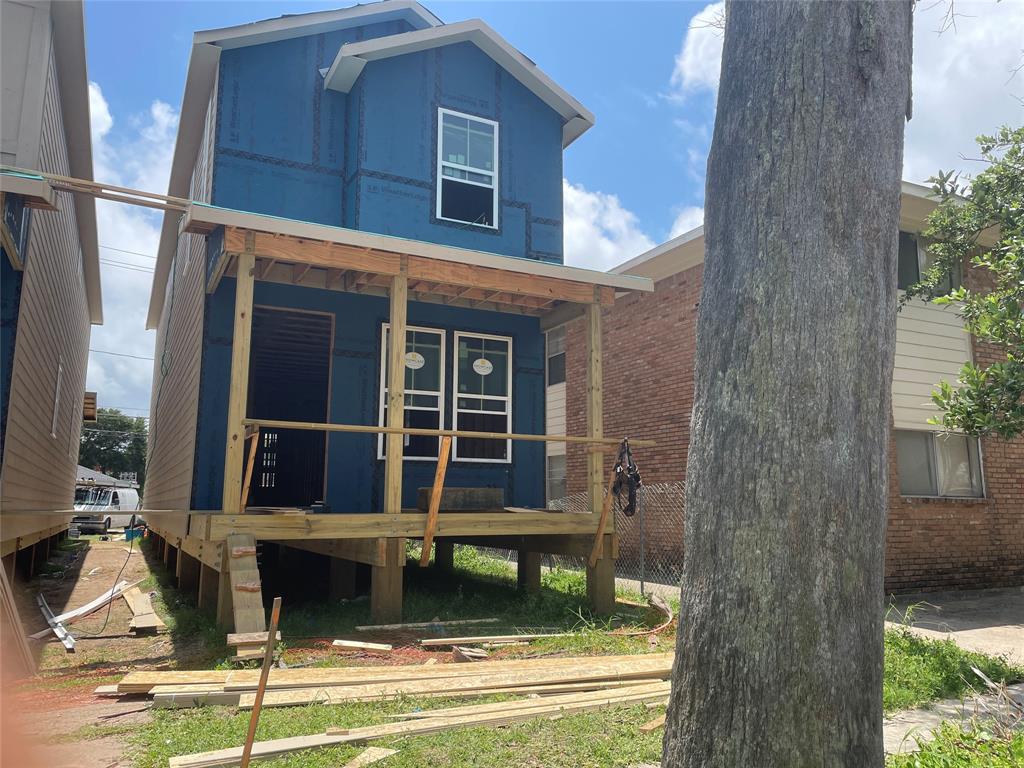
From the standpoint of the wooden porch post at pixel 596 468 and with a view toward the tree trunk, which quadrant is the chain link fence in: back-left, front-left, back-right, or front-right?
back-left

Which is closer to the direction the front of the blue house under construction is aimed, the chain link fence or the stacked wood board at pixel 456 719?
the stacked wood board

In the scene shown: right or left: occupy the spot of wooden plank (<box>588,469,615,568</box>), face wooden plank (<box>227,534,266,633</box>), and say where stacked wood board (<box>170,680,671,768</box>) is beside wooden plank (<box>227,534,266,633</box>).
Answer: left

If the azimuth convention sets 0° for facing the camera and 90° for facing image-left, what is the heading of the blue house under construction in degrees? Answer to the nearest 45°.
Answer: approximately 0°

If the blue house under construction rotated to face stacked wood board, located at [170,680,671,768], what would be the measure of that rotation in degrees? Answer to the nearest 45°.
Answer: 0° — it already faces it
